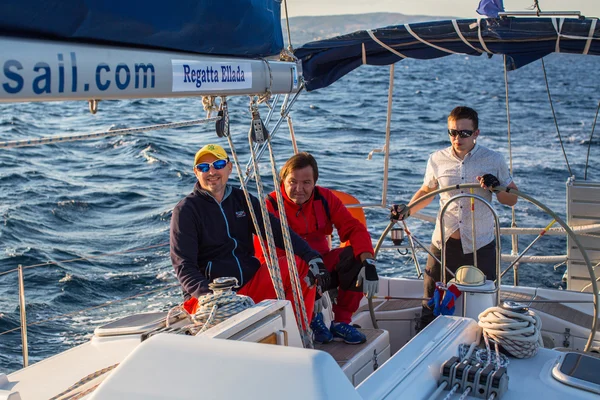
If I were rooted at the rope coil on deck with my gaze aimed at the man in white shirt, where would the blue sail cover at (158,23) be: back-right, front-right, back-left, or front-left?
back-left

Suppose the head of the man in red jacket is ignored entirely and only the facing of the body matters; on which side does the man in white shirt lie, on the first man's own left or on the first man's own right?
on the first man's own left

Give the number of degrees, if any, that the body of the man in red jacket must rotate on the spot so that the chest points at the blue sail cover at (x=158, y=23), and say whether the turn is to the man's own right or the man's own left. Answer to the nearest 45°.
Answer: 0° — they already face it

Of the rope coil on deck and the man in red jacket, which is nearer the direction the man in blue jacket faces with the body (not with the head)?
the rope coil on deck

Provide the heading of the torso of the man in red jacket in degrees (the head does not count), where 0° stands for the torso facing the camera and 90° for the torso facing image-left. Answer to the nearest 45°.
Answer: approximately 0°

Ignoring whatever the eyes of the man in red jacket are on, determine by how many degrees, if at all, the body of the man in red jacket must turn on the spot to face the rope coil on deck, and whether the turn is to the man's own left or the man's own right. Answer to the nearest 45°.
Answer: approximately 45° to the man's own left
